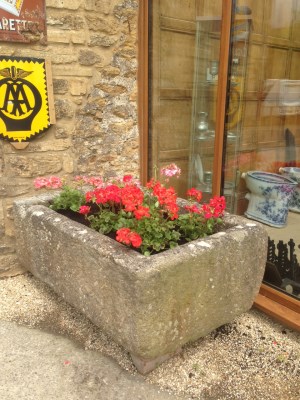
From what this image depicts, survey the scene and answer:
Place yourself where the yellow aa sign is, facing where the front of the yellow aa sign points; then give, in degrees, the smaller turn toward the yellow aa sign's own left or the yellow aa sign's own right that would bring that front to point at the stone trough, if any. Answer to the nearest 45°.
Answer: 0° — it already faces it

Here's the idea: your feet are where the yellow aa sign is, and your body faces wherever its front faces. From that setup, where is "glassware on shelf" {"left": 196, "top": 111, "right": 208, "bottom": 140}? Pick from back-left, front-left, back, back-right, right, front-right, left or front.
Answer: left

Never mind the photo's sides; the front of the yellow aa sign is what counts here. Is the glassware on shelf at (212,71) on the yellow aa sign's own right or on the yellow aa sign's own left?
on the yellow aa sign's own left

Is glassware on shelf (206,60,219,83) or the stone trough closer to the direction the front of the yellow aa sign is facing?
the stone trough

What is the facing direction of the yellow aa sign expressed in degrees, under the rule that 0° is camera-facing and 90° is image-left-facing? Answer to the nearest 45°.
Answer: approximately 0°

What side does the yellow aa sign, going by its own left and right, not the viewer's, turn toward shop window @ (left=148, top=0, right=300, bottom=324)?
left

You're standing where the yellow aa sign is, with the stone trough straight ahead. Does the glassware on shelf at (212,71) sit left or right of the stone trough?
left
